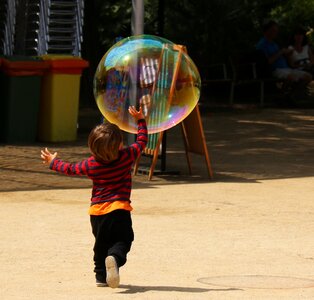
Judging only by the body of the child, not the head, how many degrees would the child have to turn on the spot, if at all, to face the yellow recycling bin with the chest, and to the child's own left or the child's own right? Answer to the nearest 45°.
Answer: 0° — they already face it

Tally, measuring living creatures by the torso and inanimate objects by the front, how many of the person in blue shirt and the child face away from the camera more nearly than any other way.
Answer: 1

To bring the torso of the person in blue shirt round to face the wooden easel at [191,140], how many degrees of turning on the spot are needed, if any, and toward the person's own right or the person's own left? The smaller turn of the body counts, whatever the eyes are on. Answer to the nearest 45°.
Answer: approximately 90° to the person's own right

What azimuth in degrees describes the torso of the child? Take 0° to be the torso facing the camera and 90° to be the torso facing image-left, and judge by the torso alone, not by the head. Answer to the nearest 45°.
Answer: approximately 180°

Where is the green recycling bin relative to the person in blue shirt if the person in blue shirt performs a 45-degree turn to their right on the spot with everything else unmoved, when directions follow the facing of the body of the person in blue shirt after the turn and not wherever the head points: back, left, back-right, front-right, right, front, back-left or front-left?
right

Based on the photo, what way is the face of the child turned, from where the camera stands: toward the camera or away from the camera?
away from the camera

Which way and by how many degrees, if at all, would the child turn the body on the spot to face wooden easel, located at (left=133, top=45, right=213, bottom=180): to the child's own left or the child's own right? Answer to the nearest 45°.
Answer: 0° — they already face it
